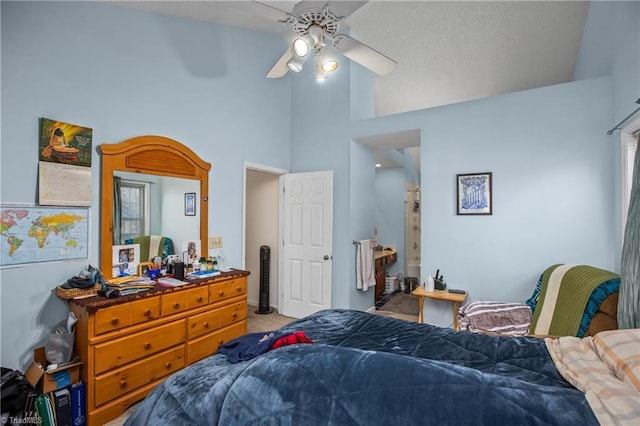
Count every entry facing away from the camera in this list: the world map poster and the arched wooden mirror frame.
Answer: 0

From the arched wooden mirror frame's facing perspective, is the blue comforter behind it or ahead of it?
ahead

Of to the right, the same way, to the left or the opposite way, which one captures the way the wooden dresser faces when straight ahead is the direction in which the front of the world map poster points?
the same way

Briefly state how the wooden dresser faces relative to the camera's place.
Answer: facing the viewer and to the right of the viewer

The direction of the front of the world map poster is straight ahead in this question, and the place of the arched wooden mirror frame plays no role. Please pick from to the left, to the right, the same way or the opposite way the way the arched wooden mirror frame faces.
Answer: the same way

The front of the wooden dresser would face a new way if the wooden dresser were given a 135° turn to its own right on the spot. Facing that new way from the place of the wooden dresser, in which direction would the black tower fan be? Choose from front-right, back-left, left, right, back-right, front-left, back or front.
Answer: back-right

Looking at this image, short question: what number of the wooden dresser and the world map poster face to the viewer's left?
0

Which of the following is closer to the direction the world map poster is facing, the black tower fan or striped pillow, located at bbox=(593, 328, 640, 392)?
the striped pillow

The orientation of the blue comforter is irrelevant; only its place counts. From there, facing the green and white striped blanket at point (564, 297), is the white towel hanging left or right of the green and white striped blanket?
left

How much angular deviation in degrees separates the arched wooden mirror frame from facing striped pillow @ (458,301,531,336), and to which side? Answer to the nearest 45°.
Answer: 0° — it already faces it

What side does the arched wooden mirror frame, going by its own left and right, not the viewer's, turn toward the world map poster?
right

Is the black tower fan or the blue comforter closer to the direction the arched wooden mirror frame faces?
the blue comforter

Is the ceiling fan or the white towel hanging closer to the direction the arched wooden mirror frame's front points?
the ceiling fan
